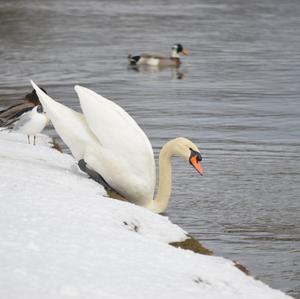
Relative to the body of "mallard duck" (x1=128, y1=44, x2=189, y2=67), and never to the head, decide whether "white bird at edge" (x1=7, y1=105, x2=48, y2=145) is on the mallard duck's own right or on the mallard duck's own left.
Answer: on the mallard duck's own right

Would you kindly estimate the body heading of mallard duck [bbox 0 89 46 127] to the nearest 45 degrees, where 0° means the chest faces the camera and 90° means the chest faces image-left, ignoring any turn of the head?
approximately 270°

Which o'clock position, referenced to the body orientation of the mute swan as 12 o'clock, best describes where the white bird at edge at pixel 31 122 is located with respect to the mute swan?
The white bird at edge is roughly at 8 o'clock from the mute swan.

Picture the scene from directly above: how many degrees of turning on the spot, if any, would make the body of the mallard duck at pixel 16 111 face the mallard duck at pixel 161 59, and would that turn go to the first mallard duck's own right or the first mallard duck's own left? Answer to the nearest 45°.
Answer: approximately 90° to the first mallard duck's own left

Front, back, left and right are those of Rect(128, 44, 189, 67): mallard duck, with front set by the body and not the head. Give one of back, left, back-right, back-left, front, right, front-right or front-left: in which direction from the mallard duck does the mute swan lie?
right

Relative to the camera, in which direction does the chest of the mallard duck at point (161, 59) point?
to the viewer's right

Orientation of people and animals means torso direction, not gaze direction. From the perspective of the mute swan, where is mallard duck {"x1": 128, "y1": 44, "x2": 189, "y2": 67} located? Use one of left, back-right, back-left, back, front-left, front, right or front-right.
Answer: left

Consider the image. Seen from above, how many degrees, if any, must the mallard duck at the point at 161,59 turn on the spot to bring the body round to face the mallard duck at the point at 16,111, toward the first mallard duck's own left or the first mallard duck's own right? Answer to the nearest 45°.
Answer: approximately 90° to the first mallard duck's own right

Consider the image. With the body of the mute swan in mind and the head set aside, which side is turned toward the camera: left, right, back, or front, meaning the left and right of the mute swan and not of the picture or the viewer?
right
